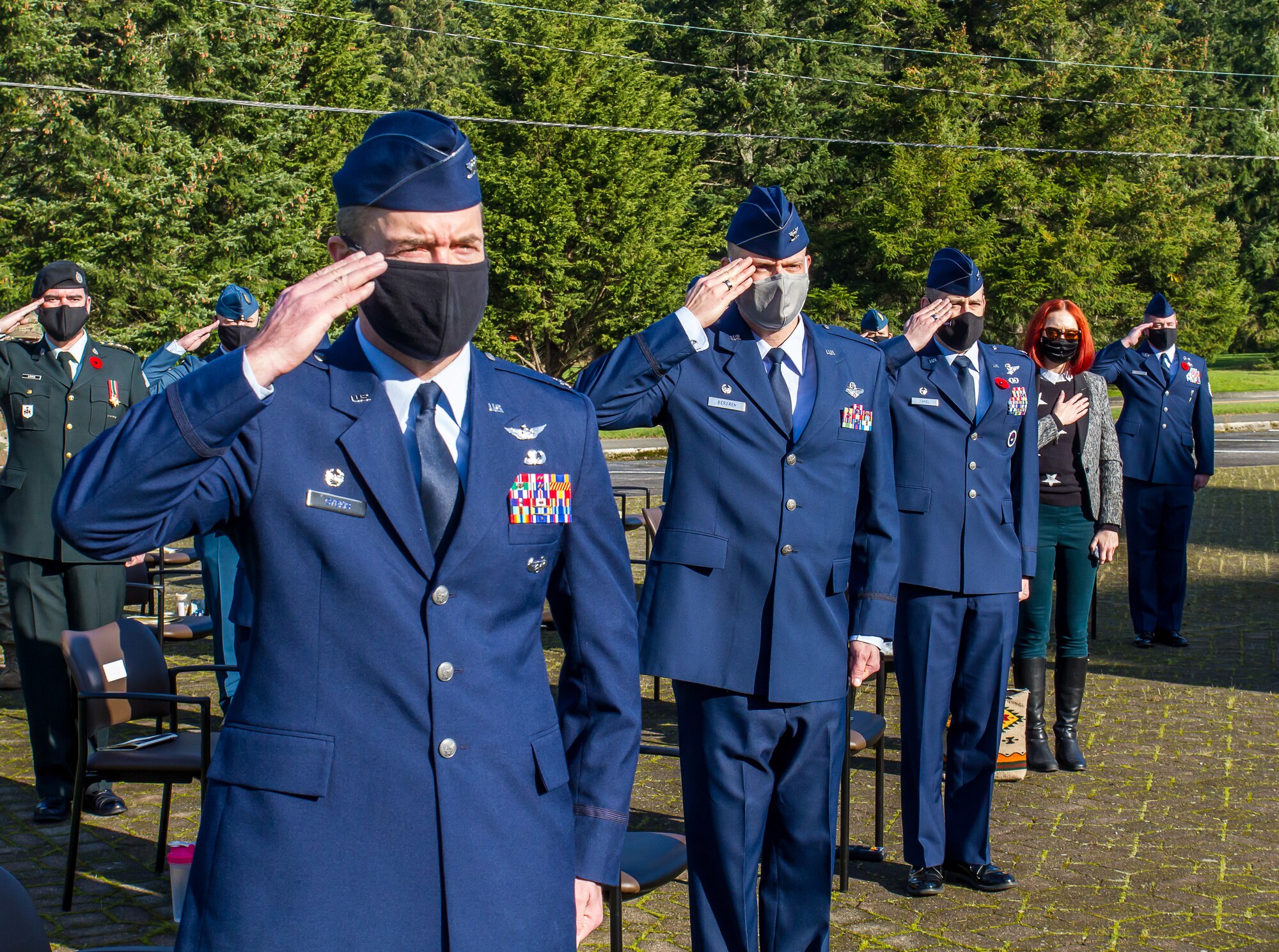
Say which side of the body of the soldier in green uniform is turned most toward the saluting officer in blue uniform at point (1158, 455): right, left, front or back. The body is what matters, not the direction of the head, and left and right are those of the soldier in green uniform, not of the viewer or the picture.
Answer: left

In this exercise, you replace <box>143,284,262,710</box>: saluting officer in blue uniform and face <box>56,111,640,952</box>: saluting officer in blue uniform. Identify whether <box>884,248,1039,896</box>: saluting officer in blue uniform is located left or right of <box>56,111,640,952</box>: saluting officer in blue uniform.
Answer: left

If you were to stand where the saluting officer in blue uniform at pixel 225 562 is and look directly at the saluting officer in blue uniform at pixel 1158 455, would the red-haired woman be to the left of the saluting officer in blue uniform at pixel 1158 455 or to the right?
right

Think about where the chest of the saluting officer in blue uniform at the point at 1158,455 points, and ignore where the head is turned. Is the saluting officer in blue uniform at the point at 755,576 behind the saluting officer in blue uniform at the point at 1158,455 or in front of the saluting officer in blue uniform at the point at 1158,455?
in front

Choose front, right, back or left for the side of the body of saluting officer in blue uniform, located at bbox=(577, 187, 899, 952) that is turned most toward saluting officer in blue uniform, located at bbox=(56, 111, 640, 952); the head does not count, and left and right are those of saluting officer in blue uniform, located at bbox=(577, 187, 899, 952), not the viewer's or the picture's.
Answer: front
